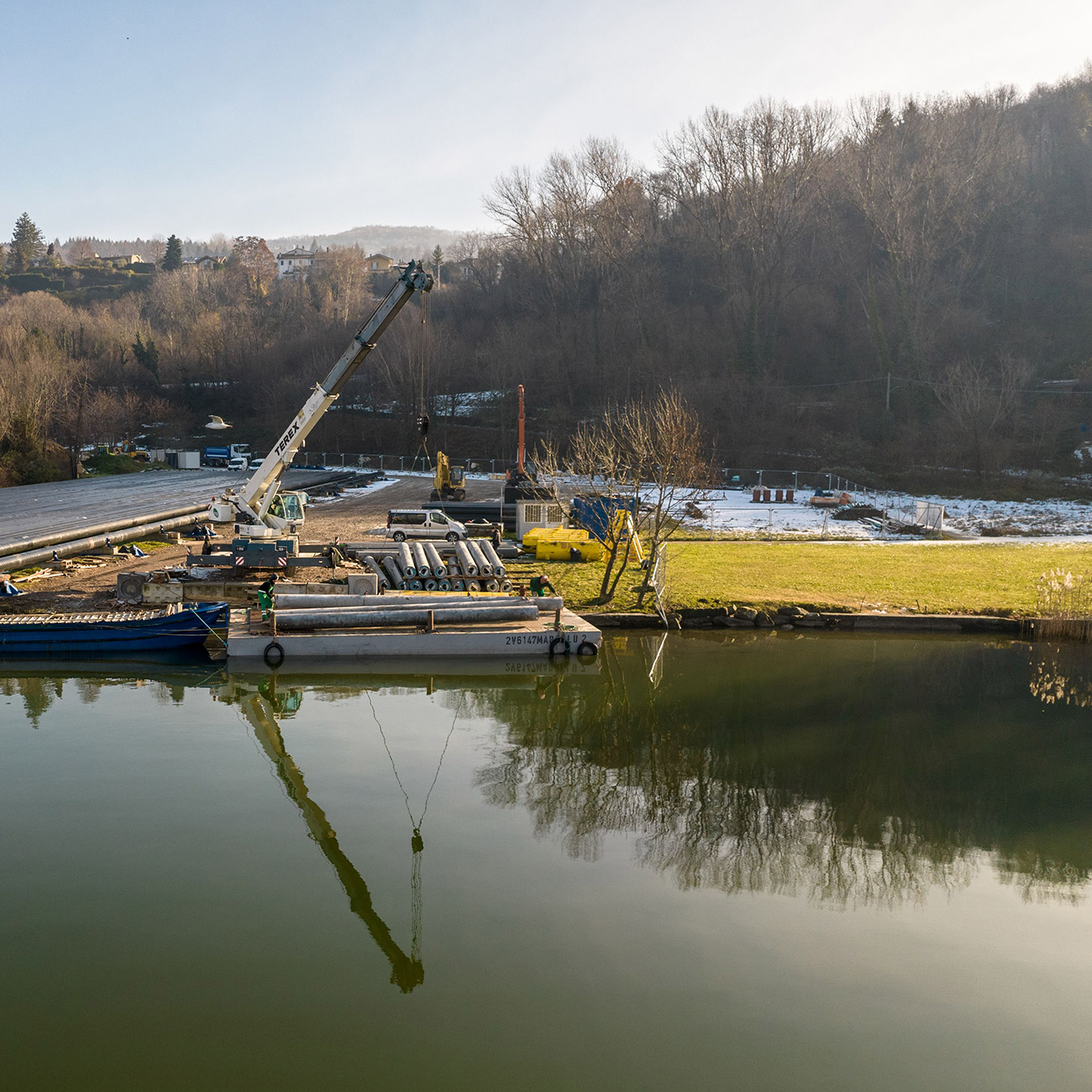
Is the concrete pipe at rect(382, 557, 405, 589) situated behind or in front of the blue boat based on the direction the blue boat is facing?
in front

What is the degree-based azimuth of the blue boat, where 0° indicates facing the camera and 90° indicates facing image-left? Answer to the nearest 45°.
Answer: approximately 270°

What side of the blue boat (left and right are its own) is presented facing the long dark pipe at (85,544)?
left
